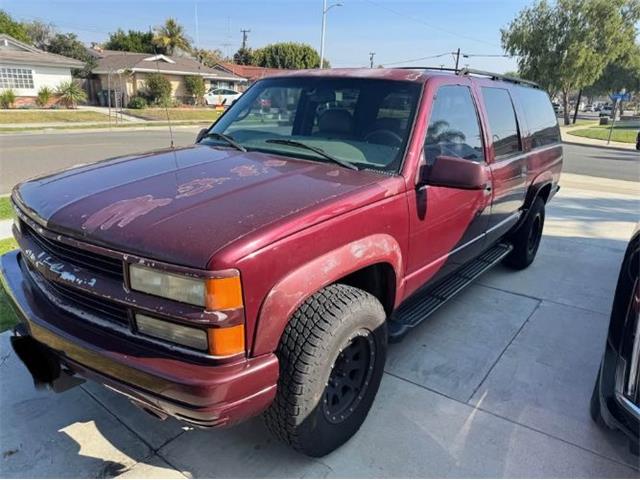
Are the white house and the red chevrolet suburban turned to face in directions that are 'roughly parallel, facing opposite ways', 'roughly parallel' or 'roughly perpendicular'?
roughly perpendicular

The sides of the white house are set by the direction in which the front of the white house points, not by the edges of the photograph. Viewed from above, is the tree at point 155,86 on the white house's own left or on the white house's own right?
on the white house's own left

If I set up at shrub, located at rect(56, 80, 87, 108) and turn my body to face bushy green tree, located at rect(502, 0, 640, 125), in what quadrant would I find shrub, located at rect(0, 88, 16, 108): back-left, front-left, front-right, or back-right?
back-right

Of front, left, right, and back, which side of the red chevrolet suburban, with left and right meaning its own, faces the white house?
right

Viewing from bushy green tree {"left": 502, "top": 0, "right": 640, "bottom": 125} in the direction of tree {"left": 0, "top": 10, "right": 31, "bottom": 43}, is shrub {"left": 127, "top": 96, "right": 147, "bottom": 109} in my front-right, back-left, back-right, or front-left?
front-left

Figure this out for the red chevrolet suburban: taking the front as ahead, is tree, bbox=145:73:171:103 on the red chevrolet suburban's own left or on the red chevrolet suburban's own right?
on the red chevrolet suburban's own right

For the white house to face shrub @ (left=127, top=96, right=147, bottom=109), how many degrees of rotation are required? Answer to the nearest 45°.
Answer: approximately 90° to its left

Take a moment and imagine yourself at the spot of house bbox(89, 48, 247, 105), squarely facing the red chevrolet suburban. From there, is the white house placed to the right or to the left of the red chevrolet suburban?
right

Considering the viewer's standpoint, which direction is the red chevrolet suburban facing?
facing the viewer and to the left of the viewer

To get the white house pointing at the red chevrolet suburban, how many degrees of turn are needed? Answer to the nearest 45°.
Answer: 0° — it already faces it

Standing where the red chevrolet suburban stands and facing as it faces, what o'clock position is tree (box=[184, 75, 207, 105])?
The tree is roughly at 4 o'clock from the red chevrolet suburban.

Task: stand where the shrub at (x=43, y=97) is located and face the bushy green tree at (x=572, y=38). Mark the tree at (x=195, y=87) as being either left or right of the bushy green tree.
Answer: left

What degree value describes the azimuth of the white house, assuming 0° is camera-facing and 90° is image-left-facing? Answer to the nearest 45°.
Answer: approximately 0°
